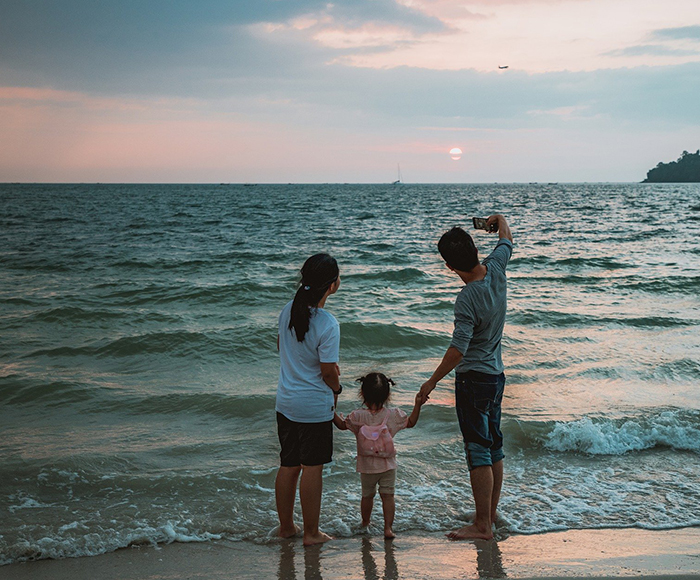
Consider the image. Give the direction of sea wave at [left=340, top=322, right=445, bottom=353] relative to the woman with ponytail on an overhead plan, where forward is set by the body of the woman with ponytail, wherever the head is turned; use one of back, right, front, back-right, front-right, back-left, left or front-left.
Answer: front-left

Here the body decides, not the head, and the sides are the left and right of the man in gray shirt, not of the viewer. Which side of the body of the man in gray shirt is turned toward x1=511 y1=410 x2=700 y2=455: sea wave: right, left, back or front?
right

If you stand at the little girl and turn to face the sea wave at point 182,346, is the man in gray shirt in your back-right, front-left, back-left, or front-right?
back-right

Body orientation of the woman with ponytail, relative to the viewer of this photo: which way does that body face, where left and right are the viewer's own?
facing away from the viewer and to the right of the viewer

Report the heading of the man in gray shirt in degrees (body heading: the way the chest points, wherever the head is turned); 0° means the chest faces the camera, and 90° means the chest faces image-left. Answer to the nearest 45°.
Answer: approximately 135°

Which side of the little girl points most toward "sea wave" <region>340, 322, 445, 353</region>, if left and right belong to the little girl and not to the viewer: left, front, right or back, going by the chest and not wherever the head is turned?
front

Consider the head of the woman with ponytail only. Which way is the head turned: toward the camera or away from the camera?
away from the camera

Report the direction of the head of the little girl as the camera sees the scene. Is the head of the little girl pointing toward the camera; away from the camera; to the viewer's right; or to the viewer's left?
away from the camera

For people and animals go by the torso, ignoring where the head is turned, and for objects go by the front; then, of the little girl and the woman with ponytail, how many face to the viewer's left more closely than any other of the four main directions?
0

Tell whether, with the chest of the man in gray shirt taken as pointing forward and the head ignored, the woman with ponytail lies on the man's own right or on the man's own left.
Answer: on the man's own left

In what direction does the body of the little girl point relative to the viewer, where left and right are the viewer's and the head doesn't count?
facing away from the viewer

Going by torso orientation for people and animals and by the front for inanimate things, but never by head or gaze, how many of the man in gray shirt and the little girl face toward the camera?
0

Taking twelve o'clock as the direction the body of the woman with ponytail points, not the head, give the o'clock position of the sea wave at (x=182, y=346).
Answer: The sea wave is roughly at 10 o'clock from the woman with ponytail.
